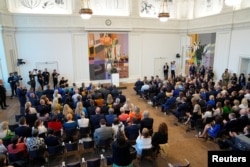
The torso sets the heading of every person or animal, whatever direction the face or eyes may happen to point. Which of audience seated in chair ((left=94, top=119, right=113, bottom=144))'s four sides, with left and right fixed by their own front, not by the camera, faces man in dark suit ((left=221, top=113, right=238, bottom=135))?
right

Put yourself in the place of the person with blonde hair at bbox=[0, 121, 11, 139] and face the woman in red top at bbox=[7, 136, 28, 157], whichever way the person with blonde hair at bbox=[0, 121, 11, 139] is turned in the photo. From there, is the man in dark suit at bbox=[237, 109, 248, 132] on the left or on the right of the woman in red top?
left

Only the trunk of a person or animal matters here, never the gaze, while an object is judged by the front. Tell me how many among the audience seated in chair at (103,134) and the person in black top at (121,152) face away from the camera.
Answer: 2

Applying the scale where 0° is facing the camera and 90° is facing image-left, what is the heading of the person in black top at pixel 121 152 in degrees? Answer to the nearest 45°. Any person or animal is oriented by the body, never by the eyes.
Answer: approximately 180°

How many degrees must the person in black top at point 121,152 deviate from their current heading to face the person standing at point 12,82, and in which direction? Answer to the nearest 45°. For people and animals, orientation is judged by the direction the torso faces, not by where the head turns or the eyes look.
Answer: approximately 45° to their left

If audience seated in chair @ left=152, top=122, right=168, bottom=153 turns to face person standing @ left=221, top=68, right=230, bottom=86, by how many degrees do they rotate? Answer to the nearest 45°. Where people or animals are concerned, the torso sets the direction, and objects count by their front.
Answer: approximately 90° to their right

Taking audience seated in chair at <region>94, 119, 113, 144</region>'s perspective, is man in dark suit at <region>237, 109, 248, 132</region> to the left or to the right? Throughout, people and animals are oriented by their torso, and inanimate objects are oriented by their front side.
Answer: on their right

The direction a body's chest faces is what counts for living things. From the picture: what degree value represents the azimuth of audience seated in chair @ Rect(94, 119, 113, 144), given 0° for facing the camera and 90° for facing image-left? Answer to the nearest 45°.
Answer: approximately 180°

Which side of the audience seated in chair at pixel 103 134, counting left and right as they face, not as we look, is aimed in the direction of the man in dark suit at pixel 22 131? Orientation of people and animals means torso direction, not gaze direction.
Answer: left

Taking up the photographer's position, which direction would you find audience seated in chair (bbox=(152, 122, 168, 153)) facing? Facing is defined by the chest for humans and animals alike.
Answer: facing away from the viewer and to the left of the viewer

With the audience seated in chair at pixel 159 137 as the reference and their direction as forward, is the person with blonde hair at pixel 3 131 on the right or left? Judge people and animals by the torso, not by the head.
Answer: on their left

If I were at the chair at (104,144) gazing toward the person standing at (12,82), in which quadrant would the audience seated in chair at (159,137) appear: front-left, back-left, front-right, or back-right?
back-right

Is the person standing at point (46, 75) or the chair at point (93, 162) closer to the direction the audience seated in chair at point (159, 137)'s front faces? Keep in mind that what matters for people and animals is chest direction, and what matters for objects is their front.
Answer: the person standing

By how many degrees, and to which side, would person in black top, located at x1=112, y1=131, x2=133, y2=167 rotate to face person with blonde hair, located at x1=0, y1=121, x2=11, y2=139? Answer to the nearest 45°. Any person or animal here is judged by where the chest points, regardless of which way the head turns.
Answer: approximately 45° to their left

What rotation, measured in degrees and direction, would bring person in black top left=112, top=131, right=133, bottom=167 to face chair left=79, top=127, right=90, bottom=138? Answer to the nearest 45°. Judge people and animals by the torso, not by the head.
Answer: approximately 45° to their left

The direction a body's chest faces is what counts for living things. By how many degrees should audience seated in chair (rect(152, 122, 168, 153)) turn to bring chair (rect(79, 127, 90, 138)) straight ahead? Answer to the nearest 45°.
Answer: approximately 45° to their left
